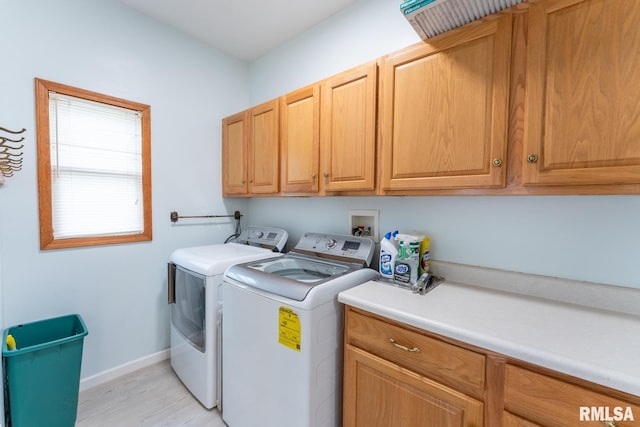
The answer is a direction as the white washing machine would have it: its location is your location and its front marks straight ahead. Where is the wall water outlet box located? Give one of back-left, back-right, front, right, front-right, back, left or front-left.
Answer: back

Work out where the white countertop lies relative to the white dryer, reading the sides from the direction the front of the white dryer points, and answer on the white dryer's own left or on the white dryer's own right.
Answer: on the white dryer's own left

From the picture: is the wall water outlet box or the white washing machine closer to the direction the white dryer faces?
the white washing machine

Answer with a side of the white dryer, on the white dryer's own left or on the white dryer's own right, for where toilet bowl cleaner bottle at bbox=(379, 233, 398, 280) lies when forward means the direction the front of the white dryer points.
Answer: on the white dryer's own left

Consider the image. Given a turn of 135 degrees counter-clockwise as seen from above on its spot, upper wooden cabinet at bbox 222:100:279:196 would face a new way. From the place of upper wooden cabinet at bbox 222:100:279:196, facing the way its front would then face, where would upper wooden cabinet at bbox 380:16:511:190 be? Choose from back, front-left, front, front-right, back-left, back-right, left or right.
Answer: front-right

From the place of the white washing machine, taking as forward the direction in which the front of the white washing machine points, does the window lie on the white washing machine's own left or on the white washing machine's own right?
on the white washing machine's own right

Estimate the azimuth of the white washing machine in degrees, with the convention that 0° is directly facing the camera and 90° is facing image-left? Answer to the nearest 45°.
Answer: approximately 45°

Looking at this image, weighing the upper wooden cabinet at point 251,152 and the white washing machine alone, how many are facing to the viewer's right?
0

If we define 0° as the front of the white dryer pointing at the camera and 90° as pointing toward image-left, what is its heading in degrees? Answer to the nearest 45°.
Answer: approximately 45°

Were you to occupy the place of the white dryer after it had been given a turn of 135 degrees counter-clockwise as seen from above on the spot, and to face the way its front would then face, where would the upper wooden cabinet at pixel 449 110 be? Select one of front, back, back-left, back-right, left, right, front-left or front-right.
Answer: front-right

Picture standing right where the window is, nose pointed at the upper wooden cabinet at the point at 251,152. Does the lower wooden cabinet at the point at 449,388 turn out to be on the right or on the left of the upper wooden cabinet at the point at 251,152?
right
